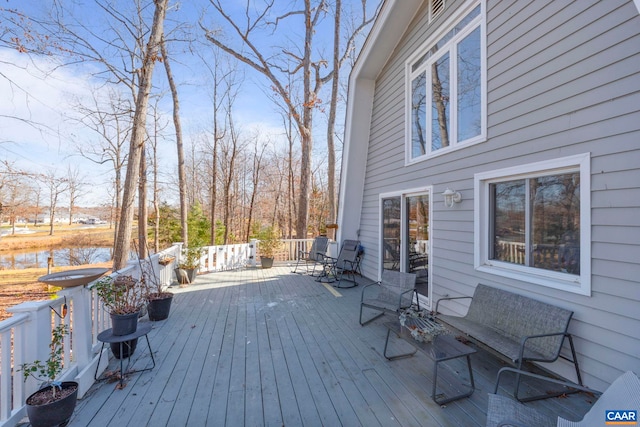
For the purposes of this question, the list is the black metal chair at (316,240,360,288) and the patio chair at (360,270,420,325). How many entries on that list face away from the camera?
0

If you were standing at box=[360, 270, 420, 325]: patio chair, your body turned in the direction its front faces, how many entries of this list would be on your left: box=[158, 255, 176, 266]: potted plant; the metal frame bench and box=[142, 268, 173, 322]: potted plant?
1

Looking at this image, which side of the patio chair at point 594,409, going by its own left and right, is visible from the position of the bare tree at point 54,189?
front

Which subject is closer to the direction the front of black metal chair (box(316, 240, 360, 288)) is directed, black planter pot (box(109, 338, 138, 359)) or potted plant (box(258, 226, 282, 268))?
the black planter pot

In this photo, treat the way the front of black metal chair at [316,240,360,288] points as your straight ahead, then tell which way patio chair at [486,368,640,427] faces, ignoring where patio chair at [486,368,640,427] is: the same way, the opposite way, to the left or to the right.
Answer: to the right

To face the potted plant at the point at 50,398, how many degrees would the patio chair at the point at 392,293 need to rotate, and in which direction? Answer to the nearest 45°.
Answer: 0° — it already faces it

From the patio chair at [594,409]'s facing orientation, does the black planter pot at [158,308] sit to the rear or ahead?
ahead

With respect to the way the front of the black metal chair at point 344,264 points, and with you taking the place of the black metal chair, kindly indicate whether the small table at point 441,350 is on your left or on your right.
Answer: on your left

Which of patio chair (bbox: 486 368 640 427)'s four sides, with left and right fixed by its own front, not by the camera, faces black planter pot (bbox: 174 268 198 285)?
front

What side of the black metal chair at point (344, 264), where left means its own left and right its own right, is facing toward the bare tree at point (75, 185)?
right

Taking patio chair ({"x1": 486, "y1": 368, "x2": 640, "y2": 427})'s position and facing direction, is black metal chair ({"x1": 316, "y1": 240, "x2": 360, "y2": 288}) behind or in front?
in front

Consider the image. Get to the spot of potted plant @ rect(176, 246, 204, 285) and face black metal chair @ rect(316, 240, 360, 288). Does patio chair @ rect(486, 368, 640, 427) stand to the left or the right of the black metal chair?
right

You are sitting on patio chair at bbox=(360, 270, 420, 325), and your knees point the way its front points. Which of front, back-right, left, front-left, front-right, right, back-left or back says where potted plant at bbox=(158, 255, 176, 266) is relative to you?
front-right

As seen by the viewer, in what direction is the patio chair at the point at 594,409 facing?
to the viewer's left

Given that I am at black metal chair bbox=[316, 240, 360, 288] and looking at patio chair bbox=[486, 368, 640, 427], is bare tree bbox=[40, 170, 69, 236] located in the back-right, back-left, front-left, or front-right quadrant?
back-right
